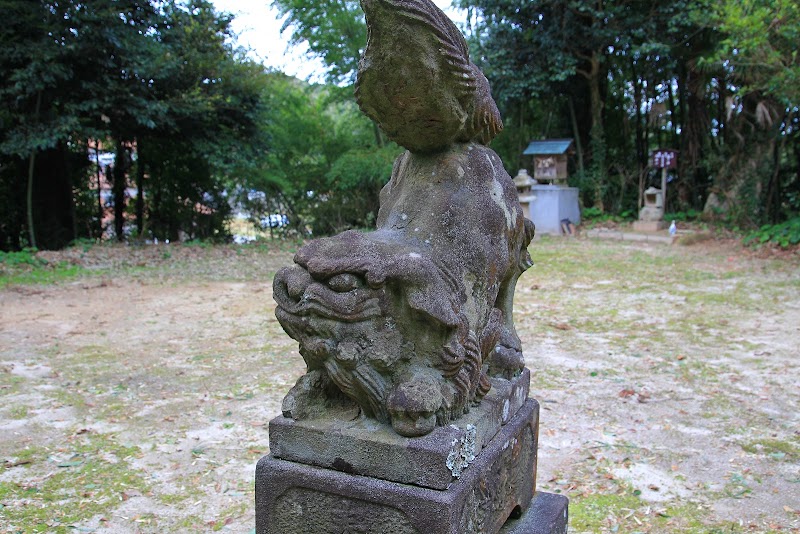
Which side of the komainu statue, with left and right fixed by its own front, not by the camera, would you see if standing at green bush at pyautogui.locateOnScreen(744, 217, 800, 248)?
back

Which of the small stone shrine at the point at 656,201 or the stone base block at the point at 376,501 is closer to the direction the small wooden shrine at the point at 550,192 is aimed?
the stone base block

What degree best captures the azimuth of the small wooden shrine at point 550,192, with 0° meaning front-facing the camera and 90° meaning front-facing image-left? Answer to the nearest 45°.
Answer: approximately 45°

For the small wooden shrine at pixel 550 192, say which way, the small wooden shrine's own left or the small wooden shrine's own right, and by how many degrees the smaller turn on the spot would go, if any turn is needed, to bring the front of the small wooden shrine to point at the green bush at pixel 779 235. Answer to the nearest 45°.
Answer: approximately 90° to the small wooden shrine's own left

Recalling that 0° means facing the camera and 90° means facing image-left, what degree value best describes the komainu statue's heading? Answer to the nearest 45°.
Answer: approximately 45°

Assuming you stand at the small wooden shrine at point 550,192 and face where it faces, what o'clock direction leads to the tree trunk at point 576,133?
The tree trunk is roughly at 5 o'clock from the small wooden shrine.

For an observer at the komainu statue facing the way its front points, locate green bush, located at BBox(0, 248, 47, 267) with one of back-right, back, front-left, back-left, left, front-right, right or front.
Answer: right

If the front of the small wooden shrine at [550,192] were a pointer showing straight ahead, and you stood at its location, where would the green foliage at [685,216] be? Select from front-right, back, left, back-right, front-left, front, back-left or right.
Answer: back-left
